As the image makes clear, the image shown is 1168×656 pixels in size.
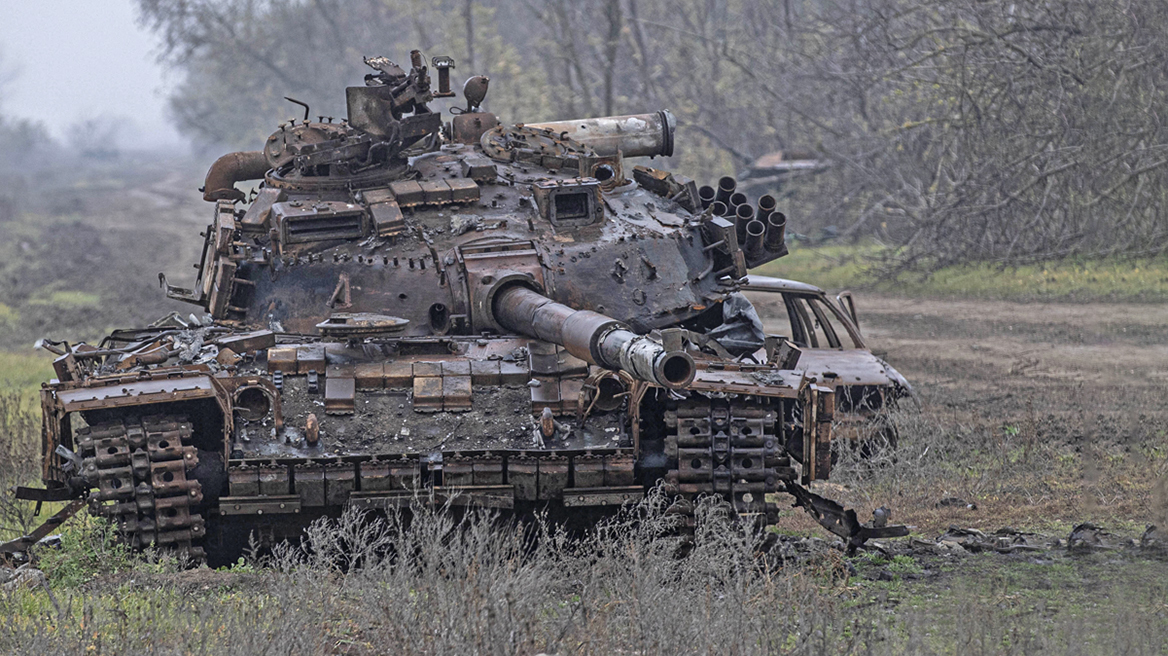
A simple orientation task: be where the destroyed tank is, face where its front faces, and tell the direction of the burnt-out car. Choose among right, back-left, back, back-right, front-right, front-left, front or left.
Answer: back-left

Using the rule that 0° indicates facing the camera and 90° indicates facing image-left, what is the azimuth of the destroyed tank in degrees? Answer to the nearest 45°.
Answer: approximately 0°
